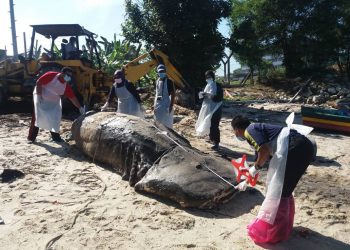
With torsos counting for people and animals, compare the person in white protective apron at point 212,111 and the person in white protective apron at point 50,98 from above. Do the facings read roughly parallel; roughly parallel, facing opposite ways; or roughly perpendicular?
roughly perpendicular

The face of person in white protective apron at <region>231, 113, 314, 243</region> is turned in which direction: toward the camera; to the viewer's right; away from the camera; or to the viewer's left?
to the viewer's left

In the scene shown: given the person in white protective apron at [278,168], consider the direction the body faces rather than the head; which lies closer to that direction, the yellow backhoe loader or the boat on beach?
the yellow backhoe loader

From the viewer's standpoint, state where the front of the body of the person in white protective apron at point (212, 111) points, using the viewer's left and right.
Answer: facing the viewer and to the left of the viewer

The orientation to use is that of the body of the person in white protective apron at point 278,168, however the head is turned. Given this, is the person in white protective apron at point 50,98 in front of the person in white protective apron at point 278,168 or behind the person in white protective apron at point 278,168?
in front

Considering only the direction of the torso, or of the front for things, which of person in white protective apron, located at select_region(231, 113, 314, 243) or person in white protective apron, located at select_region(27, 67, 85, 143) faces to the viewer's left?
person in white protective apron, located at select_region(231, 113, 314, 243)

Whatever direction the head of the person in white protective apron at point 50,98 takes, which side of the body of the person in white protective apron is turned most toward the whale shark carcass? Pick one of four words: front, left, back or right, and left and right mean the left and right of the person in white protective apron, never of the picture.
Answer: front

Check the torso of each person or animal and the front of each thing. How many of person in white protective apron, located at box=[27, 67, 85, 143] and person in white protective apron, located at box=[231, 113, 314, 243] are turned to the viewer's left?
1

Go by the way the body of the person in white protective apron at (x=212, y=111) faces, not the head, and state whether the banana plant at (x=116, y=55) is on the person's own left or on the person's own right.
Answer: on the person's own right

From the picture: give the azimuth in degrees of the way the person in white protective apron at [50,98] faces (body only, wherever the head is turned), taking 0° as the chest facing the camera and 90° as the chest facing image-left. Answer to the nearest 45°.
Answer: approximately 315°

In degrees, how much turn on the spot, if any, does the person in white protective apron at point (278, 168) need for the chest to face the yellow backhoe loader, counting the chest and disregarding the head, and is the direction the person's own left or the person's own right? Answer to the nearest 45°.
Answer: approximately 45° to the person's own right

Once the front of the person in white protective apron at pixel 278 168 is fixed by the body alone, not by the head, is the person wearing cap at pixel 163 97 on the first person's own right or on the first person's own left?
on the first person's own right

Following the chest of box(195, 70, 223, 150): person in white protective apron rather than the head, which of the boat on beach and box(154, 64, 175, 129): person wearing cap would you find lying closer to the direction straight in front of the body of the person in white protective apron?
the person wearing cap

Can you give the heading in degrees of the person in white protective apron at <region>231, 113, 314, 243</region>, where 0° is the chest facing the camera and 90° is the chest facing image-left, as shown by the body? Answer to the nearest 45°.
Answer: approximately 90°
